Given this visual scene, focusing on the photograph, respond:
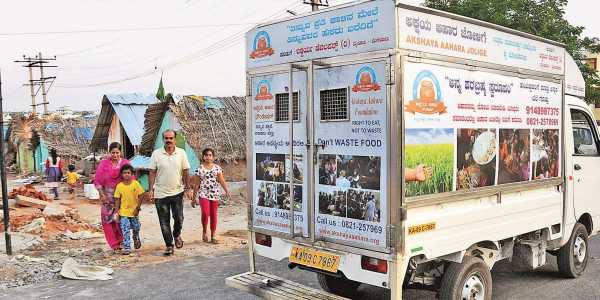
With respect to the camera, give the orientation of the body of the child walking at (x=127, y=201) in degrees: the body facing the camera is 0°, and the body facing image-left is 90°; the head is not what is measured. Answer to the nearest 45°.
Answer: approximately 0°

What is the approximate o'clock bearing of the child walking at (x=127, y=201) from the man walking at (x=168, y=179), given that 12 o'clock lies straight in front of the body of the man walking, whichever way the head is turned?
The child walking is roughly at 4 o'clock from the man walking.

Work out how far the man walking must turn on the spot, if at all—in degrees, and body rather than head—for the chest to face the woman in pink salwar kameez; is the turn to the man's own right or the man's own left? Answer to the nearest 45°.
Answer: approximately 135° to the man's own right

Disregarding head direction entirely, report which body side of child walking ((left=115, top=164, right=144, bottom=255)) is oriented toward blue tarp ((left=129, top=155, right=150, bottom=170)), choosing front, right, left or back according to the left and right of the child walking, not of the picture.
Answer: back

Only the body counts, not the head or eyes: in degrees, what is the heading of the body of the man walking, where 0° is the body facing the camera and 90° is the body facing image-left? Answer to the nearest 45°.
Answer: approximately 0°

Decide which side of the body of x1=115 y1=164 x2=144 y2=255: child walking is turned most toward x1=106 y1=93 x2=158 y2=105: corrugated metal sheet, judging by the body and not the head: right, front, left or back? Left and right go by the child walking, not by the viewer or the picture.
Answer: back

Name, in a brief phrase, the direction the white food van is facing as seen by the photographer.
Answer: facing away from the viewer and to the right of the viewer

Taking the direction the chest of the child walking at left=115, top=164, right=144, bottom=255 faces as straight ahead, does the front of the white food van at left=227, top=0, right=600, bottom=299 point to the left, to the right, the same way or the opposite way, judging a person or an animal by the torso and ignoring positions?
to the left

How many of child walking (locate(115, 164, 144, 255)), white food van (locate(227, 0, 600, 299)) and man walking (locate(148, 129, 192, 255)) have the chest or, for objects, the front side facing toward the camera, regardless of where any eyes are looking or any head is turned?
2
